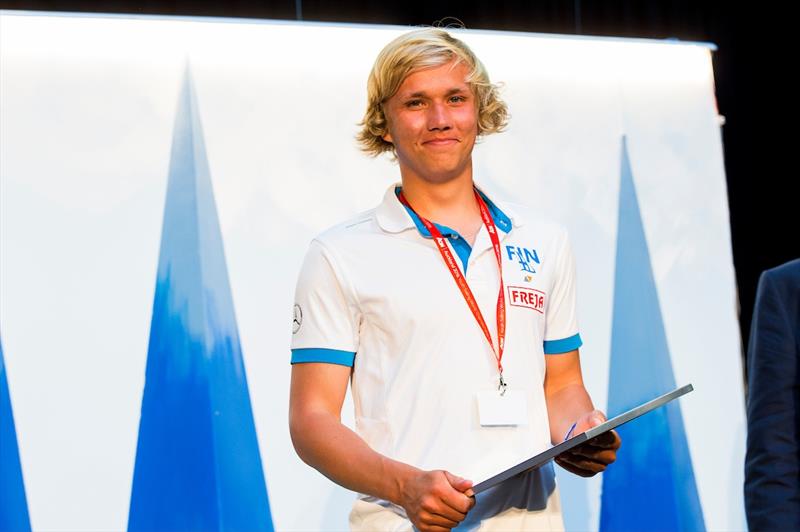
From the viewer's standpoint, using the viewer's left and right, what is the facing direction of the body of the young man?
facing the viewer and to the right of the viewer

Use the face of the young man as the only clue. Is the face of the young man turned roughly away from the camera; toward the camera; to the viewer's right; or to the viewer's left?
toward the camera
